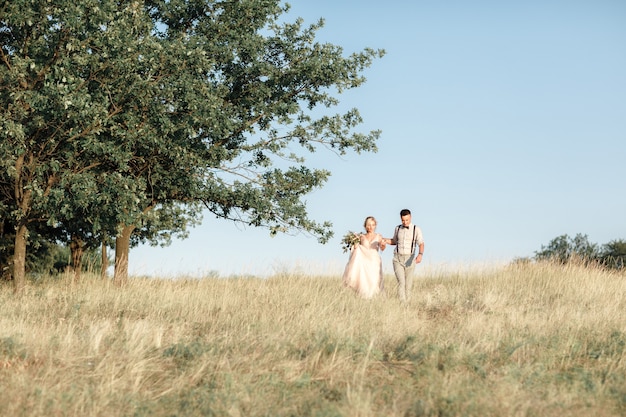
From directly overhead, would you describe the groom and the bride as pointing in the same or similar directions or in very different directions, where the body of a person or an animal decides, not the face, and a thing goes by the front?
same or similar directions

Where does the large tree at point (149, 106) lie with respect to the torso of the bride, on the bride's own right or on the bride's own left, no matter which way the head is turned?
on the bride's own right

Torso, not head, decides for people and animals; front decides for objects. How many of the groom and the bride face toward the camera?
2

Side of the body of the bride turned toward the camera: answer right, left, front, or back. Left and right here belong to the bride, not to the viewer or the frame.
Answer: front

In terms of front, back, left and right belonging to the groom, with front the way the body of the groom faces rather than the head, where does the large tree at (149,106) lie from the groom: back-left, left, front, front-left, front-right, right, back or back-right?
right

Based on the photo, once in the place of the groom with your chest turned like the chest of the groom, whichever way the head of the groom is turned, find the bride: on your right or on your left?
on your right

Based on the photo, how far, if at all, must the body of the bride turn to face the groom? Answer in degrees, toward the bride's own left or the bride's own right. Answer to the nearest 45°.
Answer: approximately 45° to the bride's own left
